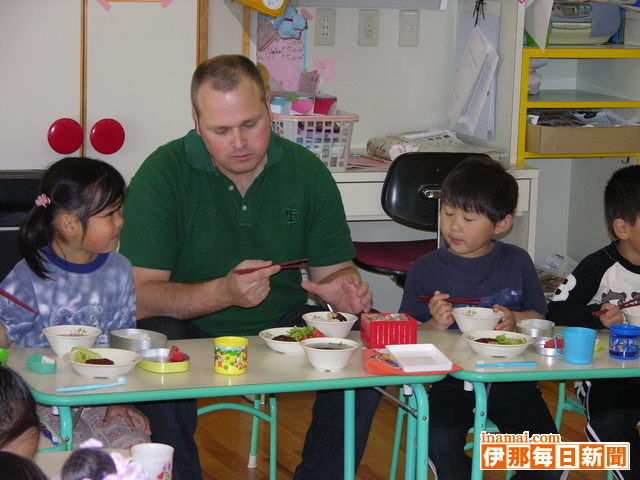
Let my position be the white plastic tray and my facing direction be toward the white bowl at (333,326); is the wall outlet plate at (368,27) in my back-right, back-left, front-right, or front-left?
front-right

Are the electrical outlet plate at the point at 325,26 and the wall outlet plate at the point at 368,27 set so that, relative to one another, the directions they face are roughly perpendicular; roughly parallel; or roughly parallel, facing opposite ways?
roughly parallel

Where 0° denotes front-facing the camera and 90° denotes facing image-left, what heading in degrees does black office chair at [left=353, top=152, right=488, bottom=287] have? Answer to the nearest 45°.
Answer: approximately 135°

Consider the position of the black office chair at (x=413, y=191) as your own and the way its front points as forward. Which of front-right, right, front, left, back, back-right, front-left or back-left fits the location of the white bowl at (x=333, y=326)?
back-left

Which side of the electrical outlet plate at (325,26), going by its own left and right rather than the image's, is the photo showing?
front

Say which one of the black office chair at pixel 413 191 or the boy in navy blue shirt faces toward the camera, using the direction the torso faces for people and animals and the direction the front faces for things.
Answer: the boy in navy blue shirt

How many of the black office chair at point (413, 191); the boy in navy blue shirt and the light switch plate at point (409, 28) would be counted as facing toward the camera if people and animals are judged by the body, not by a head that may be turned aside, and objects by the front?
2

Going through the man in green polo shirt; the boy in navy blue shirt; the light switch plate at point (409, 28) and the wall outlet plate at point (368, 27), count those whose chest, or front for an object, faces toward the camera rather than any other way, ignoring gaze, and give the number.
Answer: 4

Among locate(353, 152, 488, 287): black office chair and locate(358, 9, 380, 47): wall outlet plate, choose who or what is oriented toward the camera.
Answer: the wall outlet plate

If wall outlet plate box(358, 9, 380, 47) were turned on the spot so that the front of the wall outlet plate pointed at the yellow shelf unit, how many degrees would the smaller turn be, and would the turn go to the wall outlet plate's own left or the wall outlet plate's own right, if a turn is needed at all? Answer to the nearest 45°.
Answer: approximately 90° to the wall outlet plate's own left

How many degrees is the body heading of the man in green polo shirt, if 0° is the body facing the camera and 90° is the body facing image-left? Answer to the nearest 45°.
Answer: approximately 0°

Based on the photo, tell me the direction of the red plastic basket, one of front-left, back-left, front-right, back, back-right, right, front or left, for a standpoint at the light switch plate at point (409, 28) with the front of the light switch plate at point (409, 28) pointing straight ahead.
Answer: front

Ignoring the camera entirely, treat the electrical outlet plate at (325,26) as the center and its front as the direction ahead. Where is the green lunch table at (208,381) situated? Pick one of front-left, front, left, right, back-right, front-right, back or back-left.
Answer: front

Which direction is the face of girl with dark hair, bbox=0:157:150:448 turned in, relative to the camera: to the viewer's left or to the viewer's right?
to the viewer's right

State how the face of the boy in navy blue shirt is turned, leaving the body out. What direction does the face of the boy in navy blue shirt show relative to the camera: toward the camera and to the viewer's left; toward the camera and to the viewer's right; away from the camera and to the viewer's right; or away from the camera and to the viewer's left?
toward the camera and to the viewer's left

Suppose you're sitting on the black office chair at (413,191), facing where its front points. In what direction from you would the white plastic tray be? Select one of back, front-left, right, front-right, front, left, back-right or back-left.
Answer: back-left

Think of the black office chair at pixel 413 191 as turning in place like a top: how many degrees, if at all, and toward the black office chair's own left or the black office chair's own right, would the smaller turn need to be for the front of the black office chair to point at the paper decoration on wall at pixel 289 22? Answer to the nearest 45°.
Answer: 0° — it already faces it

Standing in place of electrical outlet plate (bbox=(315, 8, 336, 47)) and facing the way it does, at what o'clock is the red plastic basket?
The red plastic basket is roughly at 12 o'clock from the electrical outlet plate.

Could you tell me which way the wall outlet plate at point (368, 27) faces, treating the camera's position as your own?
facing the viewer
